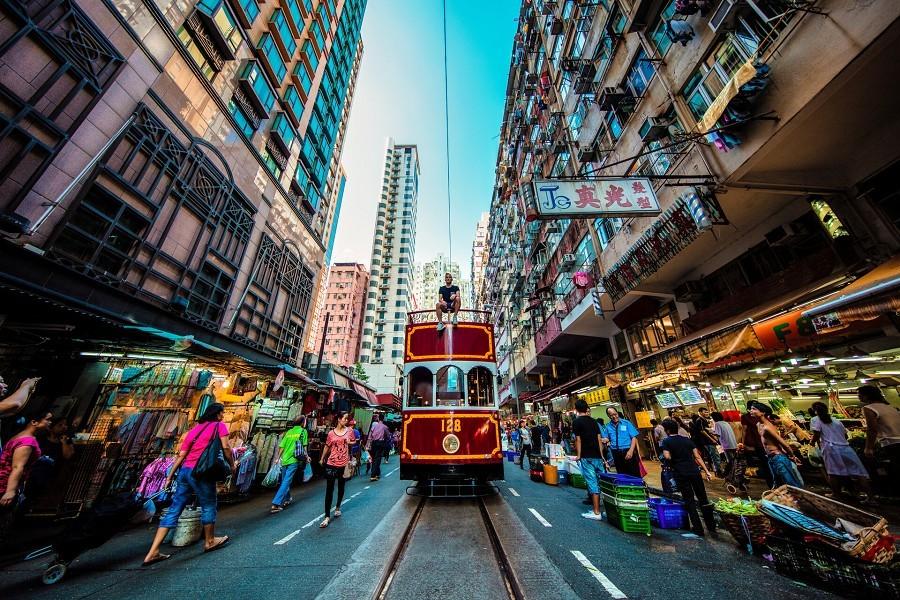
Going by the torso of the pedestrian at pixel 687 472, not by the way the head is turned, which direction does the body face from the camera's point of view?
away from the camera

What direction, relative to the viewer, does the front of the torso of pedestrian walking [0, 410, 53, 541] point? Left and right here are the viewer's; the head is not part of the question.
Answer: facing to the right of the viewer

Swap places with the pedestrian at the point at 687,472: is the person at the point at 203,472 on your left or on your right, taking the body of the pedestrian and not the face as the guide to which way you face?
on your left

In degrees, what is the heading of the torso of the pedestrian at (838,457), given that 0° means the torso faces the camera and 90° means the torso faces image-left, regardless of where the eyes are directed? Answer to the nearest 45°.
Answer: approximately 135°
